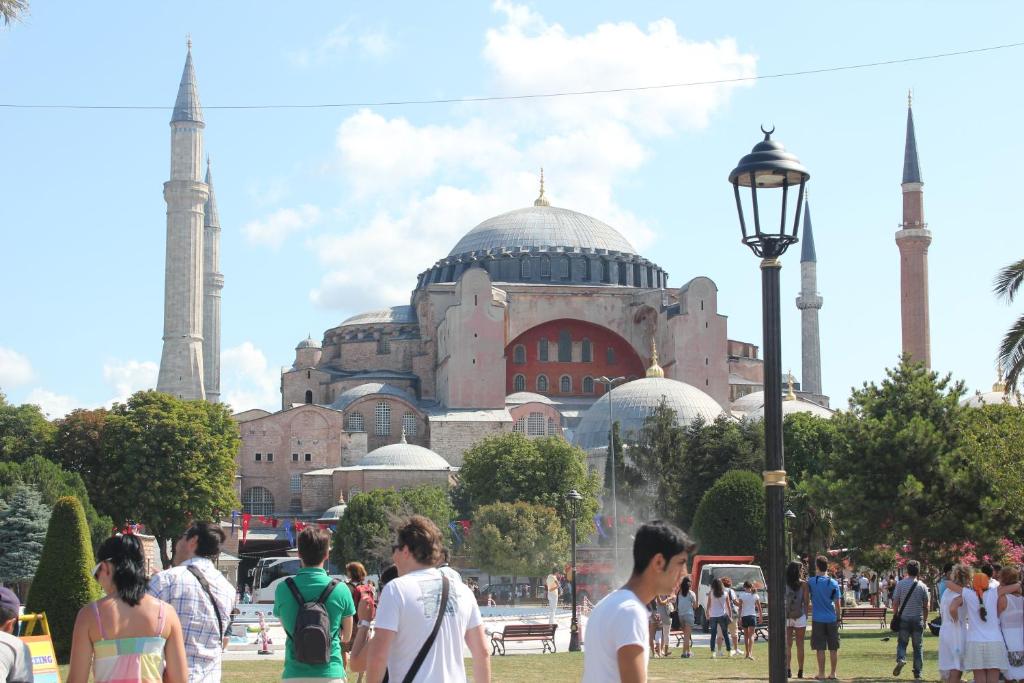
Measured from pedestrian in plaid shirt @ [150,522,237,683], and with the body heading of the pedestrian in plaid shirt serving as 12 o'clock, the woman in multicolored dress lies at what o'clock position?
The woman in multicolored dress is roughly at 8 o'clock from the pedestrian in plaid shirt.

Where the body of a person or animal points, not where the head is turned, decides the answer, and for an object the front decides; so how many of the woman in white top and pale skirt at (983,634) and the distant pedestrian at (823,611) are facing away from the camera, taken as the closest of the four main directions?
2

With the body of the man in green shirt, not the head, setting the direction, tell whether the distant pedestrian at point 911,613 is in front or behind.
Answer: in front

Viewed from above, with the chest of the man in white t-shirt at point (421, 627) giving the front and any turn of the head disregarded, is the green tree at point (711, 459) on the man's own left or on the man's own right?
on the man's own right

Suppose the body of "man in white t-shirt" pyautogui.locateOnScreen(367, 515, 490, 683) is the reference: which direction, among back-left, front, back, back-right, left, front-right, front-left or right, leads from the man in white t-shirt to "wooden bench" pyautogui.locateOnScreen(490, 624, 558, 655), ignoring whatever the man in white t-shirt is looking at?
front-right

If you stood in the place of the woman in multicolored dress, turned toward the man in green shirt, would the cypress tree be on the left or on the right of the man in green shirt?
left

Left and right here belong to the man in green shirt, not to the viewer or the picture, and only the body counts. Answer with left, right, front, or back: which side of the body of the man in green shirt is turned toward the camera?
back

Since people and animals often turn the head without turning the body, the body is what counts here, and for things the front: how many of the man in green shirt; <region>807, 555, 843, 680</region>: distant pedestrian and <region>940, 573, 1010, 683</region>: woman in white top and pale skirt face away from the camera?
3

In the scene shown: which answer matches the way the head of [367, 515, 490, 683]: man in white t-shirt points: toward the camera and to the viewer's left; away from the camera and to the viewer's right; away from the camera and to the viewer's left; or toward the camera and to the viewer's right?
away from the camera and to the viewer's left

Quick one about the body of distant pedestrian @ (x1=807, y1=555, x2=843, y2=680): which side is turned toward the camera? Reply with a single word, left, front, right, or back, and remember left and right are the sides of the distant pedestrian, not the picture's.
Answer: back

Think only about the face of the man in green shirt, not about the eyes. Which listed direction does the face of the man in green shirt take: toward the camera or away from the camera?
away from the camera

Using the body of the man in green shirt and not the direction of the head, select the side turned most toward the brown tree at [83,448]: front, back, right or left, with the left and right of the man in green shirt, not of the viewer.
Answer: front

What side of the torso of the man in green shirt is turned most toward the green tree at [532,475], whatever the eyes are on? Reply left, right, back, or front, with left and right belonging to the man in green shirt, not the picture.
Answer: front

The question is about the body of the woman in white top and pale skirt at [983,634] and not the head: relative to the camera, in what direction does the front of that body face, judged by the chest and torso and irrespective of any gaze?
away from the camera

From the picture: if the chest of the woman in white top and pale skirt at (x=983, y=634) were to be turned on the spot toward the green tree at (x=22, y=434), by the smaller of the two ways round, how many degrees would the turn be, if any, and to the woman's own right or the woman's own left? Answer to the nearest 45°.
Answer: approximately 45° to the woman's own left

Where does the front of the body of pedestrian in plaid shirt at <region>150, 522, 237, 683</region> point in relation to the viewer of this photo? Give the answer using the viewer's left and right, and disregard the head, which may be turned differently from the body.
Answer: facing away from the viewer and to the left of the viewer
